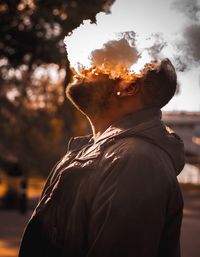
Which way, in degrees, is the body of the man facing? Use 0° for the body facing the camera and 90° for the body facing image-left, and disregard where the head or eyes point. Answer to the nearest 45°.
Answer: approximately 90°

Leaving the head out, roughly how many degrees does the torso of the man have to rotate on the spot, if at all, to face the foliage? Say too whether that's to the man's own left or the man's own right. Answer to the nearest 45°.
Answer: approximately 90° to the man's own right

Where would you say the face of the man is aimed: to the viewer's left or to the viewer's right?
to the viewer's left
